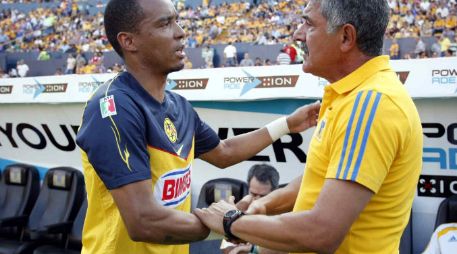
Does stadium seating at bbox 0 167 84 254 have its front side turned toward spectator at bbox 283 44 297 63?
no

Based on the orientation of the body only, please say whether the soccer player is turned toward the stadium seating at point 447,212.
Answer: no

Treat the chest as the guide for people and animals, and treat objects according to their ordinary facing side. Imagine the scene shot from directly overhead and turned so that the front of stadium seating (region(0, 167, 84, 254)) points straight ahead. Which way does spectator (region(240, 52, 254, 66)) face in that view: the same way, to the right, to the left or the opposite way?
the same way

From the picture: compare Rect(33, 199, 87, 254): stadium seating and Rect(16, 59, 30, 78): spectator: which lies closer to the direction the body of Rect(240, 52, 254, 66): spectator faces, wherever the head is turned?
the stadium seating

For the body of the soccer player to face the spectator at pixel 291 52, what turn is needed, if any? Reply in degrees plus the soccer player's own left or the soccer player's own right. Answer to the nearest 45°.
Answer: approximately 135° to the soccer player's own left

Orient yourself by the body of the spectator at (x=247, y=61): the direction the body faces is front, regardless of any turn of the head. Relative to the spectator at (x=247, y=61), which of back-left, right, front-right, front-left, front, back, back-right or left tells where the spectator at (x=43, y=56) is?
back-right

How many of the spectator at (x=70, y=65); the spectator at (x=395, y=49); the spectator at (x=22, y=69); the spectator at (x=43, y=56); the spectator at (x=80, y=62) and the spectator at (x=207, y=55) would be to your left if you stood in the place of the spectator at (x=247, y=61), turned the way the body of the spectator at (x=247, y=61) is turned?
1

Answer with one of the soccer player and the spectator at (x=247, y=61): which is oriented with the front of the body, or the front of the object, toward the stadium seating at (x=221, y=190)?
the spectator

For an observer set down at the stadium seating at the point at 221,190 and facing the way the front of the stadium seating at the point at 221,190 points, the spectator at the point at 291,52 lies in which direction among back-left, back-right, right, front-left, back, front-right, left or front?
back

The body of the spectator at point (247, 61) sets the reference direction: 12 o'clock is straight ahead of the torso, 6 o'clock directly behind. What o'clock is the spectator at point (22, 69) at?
the spectator at point (22, 69) is roughly at 4 o'clock from the spectator at point (247, 61).

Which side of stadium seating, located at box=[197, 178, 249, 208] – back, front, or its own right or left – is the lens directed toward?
front

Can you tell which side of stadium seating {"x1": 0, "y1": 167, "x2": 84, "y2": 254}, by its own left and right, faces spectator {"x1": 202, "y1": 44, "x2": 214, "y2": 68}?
back

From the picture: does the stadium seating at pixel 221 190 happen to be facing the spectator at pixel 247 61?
no

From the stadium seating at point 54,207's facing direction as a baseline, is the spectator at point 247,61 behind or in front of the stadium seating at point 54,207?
behind

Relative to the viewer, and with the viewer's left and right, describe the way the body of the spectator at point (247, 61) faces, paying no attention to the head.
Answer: facing the viewer

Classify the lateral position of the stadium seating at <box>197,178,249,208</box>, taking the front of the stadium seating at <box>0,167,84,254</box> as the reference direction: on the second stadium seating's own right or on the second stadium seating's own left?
on the second stadium seating's own left

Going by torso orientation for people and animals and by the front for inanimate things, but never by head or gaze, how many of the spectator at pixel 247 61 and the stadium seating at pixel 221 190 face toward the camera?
2

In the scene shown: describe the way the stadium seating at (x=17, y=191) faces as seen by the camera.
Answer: facing the viewer and to the left of the viewer

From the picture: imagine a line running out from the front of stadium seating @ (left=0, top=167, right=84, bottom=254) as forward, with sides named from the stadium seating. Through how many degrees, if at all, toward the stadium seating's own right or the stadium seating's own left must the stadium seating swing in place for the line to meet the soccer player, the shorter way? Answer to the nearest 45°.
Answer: approximately 45° to the stadium seating's own left

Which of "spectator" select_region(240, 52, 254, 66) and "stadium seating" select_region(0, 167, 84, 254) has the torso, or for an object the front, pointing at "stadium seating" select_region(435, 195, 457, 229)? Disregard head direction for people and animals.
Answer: the spectator
